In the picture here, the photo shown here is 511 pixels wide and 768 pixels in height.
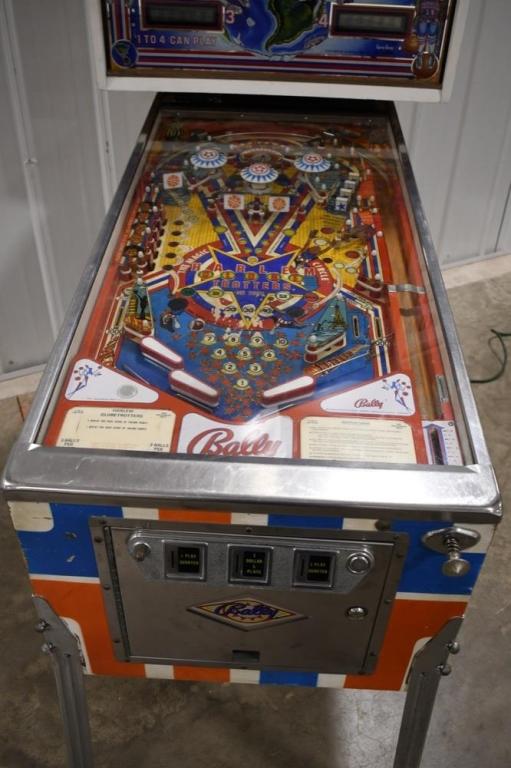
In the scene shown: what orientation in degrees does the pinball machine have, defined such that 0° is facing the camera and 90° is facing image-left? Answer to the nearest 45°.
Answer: approximately 0°
